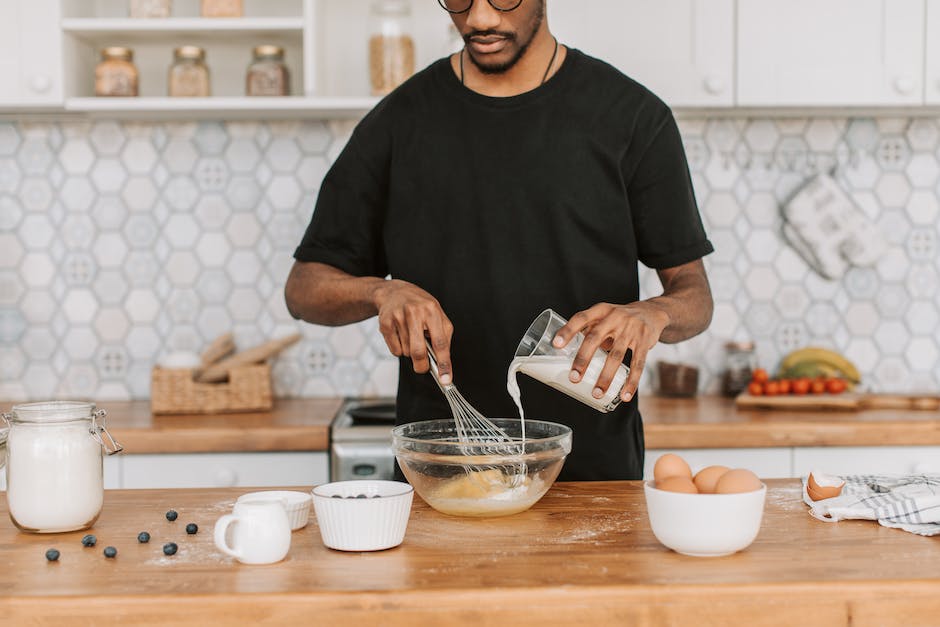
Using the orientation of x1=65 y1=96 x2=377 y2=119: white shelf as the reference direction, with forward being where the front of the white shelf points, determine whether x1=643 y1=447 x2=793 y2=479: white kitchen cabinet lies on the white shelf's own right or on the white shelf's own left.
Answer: on the white shelf's own left

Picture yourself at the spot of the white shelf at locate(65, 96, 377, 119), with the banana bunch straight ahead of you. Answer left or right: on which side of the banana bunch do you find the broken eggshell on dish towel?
right

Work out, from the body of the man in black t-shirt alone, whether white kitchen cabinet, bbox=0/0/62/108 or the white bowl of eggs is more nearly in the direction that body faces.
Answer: the white bowl of eggs

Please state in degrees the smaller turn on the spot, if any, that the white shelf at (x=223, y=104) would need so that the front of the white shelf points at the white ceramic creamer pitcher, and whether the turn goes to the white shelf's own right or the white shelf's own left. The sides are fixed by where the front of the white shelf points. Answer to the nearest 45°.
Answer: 0° — it already faces it

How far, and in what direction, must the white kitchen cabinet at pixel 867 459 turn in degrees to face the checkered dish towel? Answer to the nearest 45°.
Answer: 0° — it already faces it
